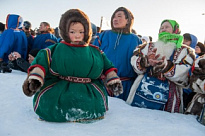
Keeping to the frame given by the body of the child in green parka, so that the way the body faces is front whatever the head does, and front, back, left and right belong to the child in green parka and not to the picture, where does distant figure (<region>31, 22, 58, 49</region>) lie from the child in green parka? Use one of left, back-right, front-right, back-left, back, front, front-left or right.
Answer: back

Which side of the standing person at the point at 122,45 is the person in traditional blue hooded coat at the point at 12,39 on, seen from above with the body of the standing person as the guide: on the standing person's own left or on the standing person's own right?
on the standing person's own right

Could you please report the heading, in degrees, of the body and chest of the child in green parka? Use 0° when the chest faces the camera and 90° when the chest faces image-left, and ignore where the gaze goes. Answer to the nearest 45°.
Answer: approximately 0°

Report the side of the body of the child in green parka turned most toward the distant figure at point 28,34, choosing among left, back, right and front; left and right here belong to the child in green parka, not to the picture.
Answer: back
